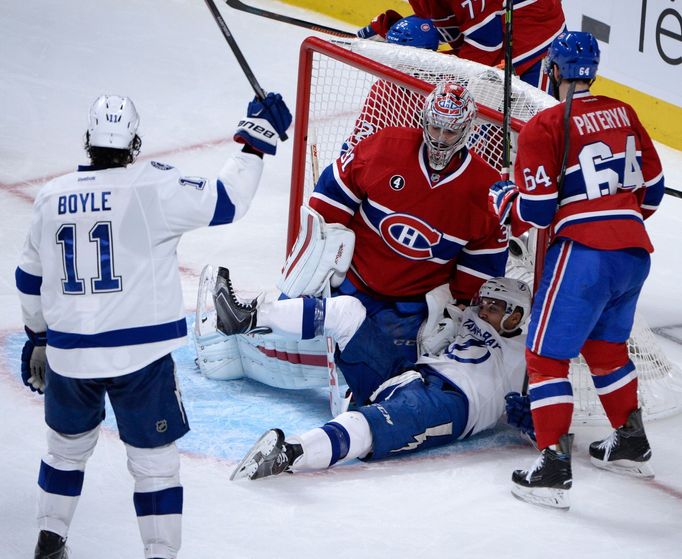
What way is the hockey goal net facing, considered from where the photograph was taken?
facing the viewer and to the left of the viewer
